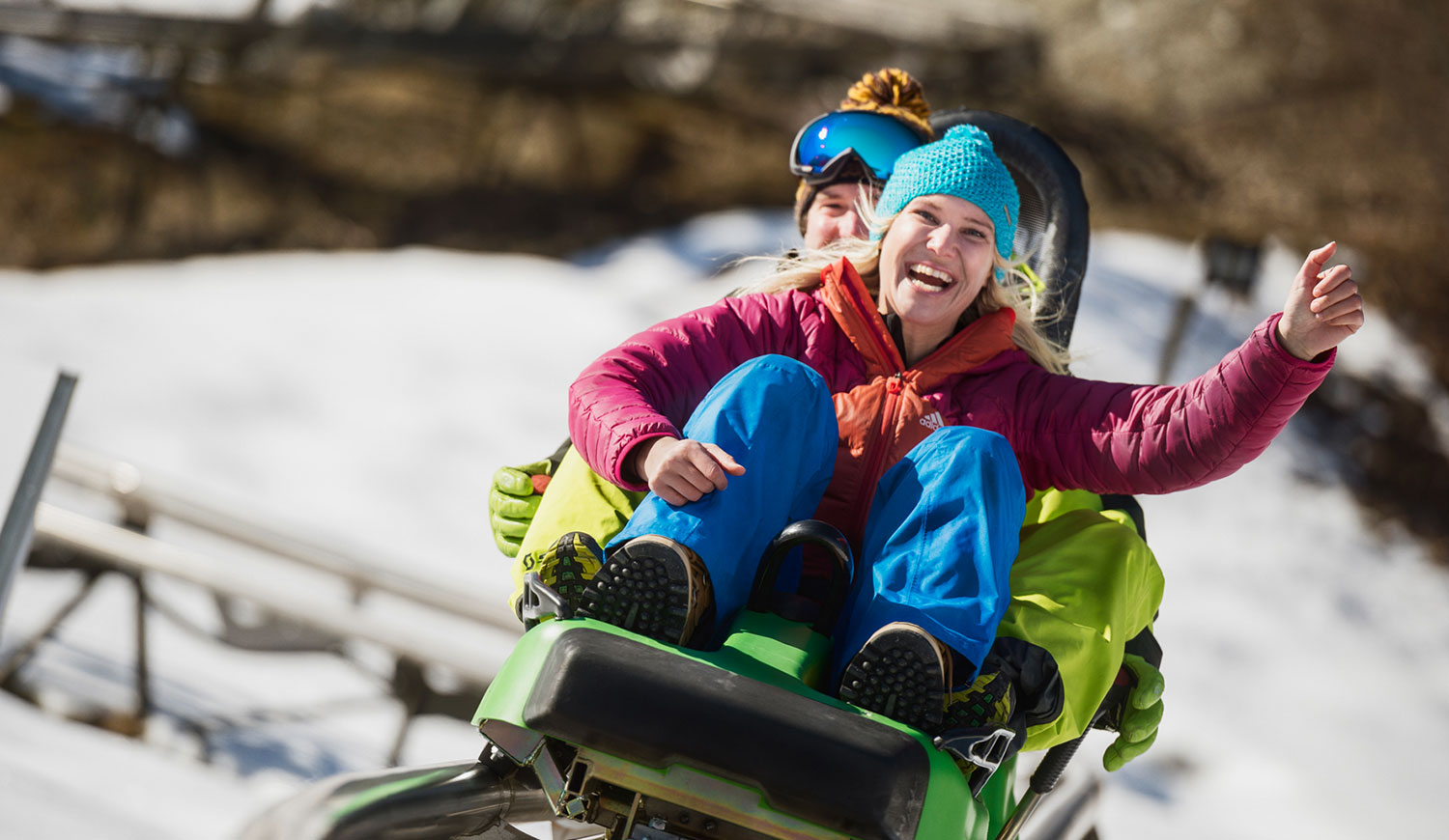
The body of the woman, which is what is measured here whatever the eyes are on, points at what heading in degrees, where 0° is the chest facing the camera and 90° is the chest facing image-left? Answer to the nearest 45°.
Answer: approximately 0°
